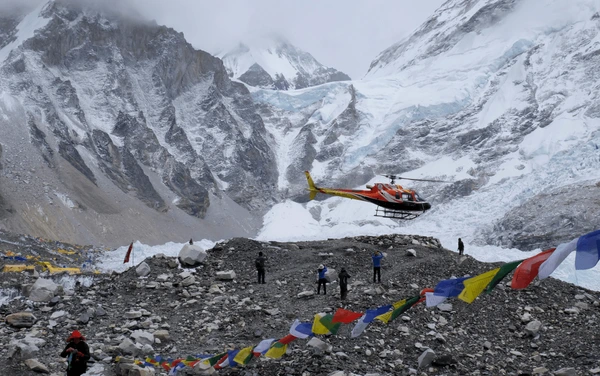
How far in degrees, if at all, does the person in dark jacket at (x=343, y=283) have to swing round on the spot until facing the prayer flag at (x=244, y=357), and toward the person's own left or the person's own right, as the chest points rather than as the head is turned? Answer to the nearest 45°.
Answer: approximately 135° to the person's own left

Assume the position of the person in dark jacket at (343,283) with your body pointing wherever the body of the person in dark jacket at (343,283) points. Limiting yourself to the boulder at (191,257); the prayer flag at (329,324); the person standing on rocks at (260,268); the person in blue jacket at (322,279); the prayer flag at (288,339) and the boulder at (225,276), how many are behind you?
2

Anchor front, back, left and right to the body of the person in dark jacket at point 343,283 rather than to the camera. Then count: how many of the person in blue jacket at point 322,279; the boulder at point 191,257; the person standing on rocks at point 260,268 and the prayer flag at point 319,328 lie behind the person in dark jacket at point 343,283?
1

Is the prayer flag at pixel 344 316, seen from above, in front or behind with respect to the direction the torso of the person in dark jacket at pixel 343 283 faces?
behind

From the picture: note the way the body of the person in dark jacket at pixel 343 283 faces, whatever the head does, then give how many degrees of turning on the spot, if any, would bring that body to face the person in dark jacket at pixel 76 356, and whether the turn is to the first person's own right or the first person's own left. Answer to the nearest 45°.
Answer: approximately 135° to the first person's own left

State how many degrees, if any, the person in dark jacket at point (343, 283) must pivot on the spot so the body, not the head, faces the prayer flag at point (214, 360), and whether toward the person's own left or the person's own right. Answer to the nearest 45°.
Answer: approximately 135° to the person's own left

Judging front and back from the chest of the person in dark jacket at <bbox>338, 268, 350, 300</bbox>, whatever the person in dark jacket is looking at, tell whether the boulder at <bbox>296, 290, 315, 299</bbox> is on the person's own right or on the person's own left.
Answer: on the person's own left

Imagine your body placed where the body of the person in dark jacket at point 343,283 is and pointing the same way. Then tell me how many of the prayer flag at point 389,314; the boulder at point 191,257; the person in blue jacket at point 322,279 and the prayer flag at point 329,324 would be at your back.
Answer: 2

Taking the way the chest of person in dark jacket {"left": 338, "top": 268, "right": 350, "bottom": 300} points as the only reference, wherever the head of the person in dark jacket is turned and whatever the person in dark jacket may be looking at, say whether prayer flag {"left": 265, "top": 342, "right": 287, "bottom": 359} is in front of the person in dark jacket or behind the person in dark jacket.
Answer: behind

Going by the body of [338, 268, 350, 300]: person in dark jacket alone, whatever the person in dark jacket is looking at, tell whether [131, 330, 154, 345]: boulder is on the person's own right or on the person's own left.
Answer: on the person's own left

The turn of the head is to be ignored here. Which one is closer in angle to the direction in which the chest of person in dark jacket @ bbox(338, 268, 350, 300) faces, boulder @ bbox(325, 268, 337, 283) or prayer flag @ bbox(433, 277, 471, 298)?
the boulder

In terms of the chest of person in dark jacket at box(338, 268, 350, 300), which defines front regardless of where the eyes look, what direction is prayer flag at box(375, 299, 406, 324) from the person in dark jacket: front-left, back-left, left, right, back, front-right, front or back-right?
back

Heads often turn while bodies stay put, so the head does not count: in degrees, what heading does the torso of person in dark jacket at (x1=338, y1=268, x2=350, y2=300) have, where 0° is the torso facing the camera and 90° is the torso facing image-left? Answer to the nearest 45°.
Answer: approximately 180°

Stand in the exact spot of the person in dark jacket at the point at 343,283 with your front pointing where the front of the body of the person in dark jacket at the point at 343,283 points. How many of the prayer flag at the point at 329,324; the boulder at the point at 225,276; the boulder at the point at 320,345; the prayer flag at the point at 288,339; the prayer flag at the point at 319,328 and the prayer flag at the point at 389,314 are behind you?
5

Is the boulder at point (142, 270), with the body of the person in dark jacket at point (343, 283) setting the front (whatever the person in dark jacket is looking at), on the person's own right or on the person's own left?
on the person's own left

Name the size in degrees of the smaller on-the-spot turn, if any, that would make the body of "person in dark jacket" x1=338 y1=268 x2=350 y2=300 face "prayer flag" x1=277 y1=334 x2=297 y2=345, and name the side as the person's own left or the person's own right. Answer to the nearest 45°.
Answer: approximately 180°
